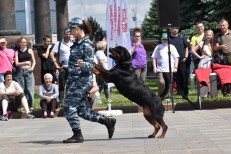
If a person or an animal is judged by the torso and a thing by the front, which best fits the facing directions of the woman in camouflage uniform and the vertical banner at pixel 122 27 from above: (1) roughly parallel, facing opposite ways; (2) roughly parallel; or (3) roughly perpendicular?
roughly perpendicular

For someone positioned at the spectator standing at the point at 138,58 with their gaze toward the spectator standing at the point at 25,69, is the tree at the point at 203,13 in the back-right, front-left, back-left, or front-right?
back-right

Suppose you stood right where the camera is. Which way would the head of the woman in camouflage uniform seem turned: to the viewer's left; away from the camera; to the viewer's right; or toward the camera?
to the viewer's left

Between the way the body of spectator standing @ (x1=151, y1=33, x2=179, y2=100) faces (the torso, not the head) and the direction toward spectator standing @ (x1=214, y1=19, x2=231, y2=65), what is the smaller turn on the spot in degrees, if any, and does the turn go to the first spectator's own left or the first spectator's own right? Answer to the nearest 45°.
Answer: approximately 90° to the first spectator's own left

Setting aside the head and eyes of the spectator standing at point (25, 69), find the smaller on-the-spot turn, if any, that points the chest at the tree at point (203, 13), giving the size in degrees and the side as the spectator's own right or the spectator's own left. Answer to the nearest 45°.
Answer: approximately 135° to the spectator's own left

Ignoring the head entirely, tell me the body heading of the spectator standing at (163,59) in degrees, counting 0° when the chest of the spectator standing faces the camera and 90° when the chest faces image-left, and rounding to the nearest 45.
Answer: approximately 0°
